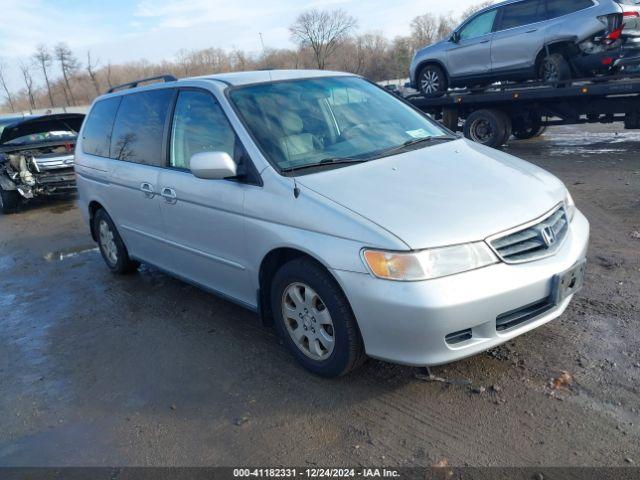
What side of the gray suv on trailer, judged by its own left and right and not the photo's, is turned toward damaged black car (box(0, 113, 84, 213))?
front

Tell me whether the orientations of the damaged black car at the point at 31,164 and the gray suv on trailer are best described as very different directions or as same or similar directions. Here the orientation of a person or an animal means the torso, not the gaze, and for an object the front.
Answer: very different directions

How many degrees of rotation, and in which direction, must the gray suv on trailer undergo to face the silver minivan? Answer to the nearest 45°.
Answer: approximately 90° to its left

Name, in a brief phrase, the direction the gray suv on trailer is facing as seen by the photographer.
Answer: facing to the left of the viewer

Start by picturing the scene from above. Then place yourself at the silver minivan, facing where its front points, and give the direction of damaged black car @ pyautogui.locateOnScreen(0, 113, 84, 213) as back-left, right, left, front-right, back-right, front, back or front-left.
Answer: back

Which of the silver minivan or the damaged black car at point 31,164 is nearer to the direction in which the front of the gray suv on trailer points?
the damaged black car

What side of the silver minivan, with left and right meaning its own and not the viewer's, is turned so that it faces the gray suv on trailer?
left

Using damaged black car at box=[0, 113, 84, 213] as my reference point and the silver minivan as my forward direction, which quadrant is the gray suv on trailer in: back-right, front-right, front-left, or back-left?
front-left

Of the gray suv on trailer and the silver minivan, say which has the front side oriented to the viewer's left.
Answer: the gray suv on trailer

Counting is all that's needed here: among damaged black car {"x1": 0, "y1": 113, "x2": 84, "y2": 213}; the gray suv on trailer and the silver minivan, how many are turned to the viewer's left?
1

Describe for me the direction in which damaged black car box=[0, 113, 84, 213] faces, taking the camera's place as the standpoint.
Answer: facing the viewer and to the right of the viewer

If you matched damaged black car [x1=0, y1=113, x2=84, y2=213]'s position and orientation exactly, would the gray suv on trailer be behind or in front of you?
in front
